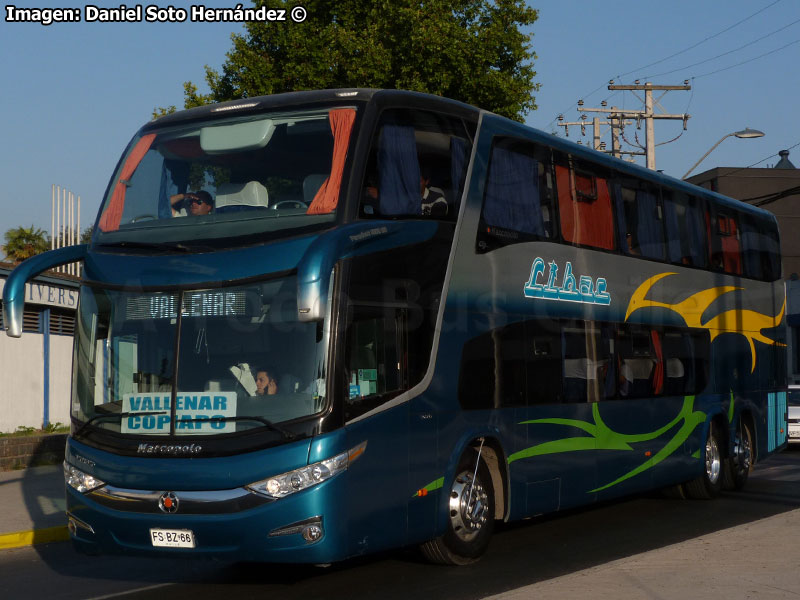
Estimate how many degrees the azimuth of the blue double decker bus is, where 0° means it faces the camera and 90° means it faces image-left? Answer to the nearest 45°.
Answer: approximately 45°

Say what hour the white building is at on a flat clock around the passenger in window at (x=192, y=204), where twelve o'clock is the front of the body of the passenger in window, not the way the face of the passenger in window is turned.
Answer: The white building is roughly at 4 o'clock from the passenger in window.

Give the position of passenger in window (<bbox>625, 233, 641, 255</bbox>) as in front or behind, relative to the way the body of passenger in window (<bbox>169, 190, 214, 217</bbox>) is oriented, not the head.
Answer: behind

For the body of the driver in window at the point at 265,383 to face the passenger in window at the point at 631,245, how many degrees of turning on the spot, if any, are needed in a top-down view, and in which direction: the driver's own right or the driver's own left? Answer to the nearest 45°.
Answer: approximately 180°

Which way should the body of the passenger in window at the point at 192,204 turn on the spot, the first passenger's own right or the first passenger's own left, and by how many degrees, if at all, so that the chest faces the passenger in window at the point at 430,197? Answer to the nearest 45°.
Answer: approximately 135° to the first passenger's own left

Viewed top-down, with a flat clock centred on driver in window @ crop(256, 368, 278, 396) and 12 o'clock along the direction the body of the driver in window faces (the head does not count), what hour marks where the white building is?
The white building is roughly at 4 o'clock from the driver in window.

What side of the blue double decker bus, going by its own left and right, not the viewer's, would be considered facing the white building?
right
